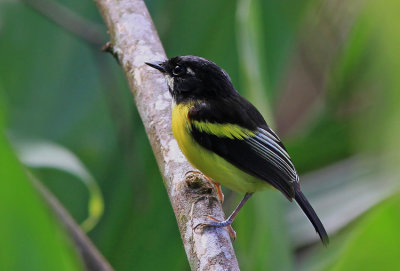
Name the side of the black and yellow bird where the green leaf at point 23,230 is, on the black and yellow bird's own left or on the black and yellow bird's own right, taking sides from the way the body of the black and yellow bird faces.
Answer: on the black and yellow bird's own left

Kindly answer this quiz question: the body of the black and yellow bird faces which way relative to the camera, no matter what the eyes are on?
to the viewer's left

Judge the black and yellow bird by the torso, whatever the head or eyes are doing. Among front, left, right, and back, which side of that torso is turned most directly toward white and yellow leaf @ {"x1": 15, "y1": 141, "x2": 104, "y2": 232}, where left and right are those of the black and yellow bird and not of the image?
front
